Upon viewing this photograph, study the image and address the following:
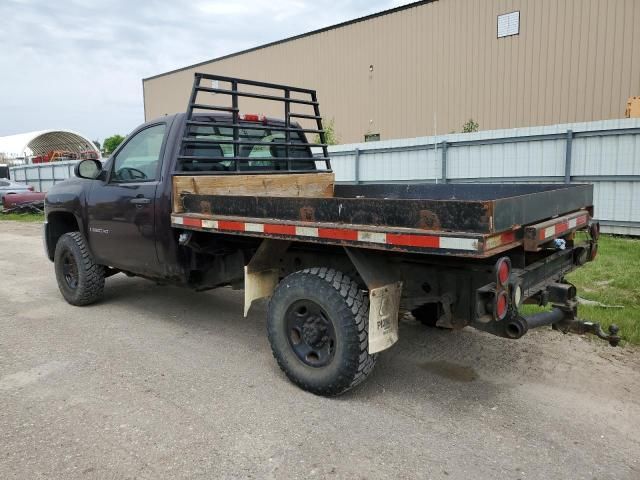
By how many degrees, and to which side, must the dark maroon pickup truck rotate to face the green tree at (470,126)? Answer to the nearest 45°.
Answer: approximately 45° to its right

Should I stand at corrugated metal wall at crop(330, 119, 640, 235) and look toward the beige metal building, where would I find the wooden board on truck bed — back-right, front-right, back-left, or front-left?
back-left

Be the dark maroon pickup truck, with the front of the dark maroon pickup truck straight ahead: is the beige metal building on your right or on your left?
on your right

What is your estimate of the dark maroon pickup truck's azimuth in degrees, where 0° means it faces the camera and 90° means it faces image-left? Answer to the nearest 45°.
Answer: approximately 135°

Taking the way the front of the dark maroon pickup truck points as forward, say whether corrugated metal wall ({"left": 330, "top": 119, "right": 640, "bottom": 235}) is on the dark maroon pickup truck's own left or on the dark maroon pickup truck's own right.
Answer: on the dark maroon pickup truck's own right
